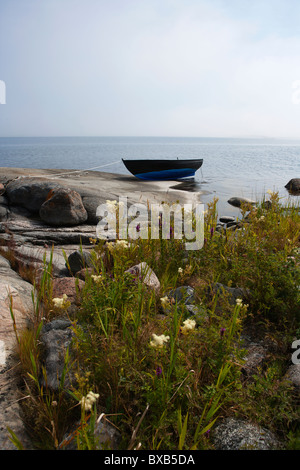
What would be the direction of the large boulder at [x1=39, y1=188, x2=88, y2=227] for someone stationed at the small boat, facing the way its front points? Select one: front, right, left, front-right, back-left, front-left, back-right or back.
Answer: left

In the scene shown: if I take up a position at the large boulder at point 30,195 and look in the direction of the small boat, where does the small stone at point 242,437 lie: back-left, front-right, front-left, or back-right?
back-right

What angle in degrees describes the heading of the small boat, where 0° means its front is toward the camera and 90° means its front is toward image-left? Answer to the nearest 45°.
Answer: approximately 90°

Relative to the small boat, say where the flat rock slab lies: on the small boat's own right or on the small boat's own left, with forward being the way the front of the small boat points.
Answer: on the small boat's own left

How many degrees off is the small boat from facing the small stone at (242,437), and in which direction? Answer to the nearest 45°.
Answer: approximately 90° to its left

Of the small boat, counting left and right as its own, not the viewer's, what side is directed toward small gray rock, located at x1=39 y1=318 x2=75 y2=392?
left

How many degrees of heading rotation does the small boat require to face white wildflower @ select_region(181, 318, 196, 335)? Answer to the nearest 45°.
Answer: approximately 90° to its left

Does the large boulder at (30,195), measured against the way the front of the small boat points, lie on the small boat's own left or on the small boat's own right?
on the small boat's own left
